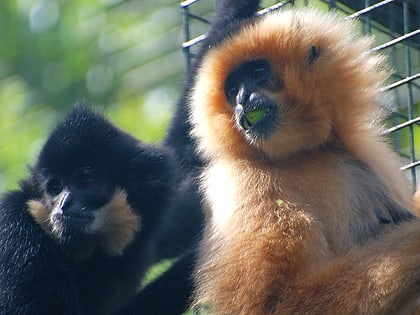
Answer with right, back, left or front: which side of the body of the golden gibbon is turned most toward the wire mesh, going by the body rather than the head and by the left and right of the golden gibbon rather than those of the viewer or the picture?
back

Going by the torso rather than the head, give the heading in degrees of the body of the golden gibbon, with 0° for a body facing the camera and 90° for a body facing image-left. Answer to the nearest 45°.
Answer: approximately 45°
